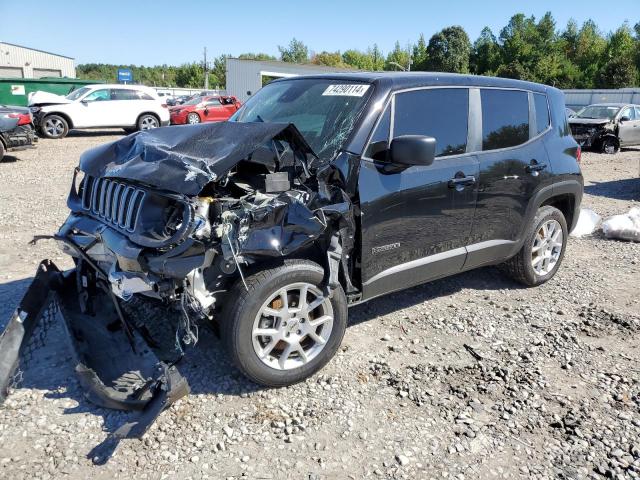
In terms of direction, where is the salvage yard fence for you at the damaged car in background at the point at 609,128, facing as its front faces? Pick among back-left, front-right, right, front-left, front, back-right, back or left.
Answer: back-right

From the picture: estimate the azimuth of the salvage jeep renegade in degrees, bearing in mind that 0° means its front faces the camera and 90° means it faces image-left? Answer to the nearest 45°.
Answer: approximately 45°

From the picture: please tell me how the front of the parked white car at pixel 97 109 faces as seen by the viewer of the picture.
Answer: facing to the left of the viewer

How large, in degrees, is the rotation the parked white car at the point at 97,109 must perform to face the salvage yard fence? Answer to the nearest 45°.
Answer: approximately 180°

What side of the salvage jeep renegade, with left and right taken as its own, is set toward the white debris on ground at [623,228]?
back

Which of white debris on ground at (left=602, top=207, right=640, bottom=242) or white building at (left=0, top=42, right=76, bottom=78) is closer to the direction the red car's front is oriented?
the white debris on ground

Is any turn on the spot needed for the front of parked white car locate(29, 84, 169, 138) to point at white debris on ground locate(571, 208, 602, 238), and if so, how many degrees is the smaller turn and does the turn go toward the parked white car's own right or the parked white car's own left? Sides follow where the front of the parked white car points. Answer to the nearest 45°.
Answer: approximately 135° to the parked white car's own left

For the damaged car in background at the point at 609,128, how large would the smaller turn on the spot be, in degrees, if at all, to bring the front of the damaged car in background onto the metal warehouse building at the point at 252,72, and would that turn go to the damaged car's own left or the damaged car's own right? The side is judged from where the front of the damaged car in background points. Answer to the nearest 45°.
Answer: approximately 90° to the damaged car's own right

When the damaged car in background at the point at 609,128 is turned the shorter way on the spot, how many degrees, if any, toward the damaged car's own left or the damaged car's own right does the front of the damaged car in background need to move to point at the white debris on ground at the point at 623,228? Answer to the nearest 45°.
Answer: approximately 45° to the damaged car's own left
